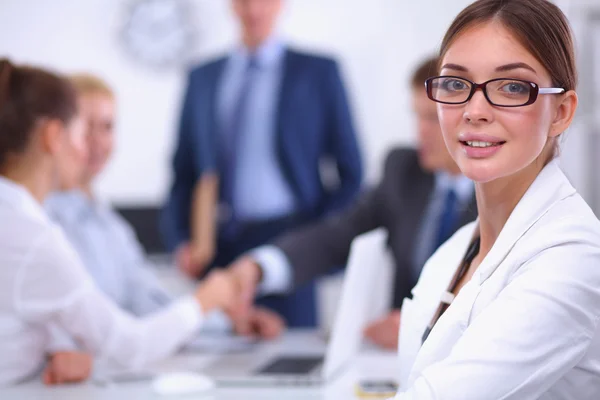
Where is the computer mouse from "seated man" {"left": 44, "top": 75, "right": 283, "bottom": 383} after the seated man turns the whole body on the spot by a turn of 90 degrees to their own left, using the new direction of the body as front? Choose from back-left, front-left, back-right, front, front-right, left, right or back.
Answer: back-right

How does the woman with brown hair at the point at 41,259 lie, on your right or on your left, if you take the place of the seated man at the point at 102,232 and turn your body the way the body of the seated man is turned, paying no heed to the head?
on your right

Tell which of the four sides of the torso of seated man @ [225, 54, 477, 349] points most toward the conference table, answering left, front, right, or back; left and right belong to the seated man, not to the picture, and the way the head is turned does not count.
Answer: front

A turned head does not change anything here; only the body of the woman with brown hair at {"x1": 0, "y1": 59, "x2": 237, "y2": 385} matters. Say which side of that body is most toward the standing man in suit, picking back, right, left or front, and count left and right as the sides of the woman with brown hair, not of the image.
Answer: front

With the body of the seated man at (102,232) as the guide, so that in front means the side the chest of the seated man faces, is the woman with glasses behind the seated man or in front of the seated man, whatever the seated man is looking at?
in front

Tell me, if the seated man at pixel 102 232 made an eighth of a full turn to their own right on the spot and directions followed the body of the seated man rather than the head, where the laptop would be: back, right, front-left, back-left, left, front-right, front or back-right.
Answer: front-left

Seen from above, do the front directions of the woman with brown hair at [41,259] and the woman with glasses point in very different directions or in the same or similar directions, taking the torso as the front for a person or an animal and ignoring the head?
very different directions

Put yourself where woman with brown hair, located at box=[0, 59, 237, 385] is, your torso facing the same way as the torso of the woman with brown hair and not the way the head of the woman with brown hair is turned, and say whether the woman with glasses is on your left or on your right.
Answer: on your right

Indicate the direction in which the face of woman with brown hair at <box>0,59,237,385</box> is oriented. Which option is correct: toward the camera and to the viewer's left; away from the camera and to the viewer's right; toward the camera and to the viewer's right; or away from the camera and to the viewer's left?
away from the camera and to the viewer's right

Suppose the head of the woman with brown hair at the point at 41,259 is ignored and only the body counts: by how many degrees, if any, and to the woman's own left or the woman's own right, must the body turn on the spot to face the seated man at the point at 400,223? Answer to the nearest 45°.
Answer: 0° — they already face them

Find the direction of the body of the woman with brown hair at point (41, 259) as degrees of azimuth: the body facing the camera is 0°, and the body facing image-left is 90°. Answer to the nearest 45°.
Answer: approximately 225°
